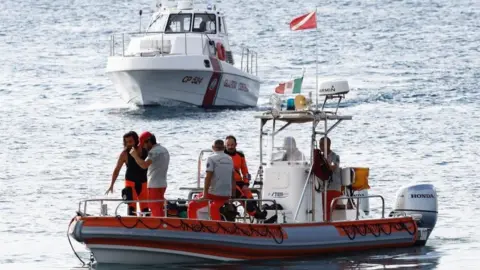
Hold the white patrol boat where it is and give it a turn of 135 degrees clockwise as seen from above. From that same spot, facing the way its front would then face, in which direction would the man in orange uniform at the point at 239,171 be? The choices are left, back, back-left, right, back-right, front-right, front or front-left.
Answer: back

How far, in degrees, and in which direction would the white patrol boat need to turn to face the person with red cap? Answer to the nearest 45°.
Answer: approximately 45° to its left

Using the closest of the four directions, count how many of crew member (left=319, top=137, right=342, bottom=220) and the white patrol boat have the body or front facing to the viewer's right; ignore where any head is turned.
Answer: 0

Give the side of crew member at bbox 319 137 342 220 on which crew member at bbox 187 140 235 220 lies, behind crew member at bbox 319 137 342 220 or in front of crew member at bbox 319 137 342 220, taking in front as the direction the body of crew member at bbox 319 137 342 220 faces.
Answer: in front

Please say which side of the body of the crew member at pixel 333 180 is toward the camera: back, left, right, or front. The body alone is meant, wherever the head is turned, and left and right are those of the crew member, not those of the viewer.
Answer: left

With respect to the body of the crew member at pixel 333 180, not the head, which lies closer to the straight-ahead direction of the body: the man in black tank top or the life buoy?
the man in black tank top

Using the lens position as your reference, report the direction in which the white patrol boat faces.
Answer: facing the viewer and to the left of the viewer
